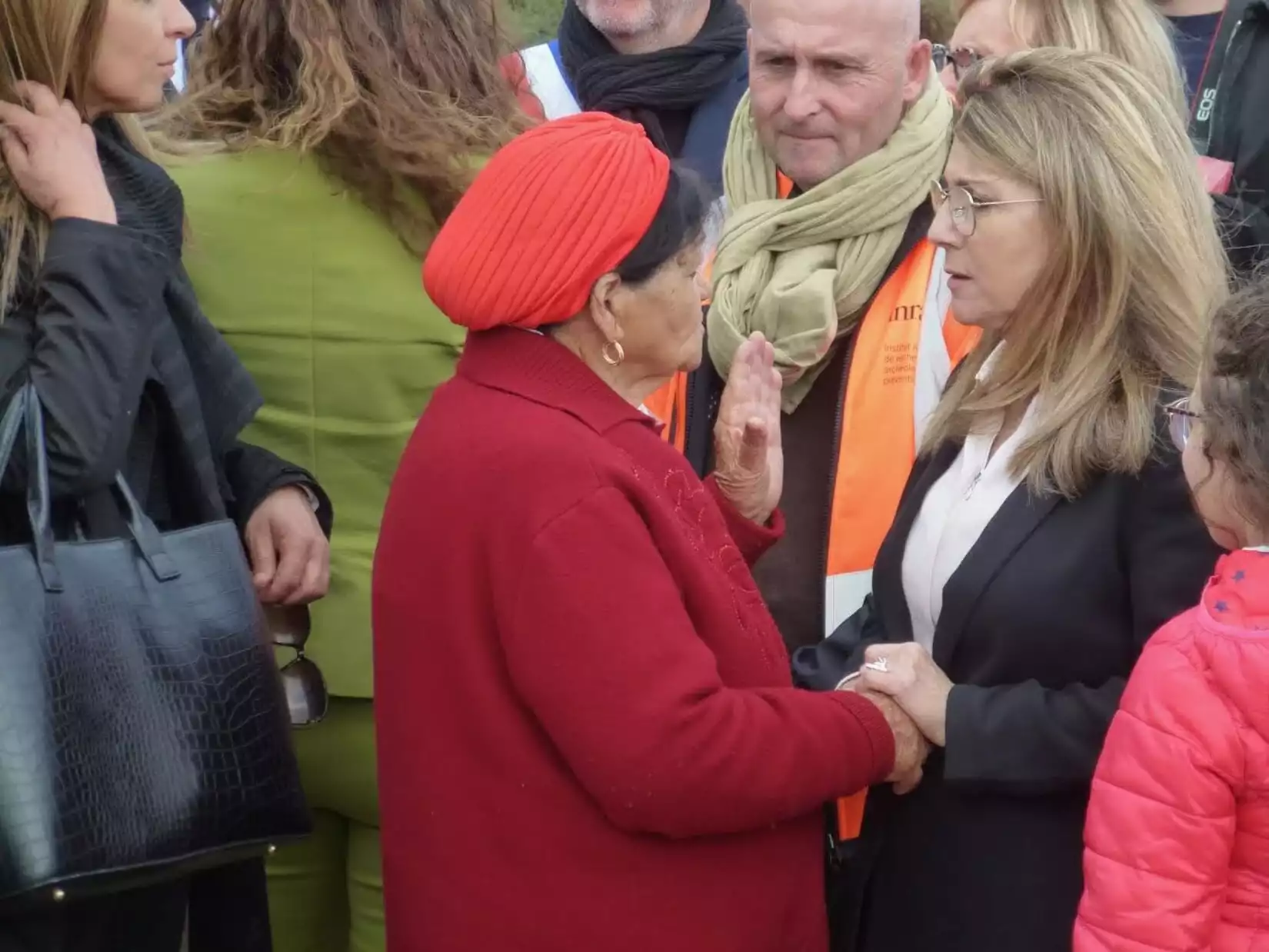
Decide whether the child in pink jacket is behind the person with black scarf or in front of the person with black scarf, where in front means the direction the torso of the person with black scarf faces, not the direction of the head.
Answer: in front

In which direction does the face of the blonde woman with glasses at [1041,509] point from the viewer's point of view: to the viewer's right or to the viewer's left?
to the viewer's left

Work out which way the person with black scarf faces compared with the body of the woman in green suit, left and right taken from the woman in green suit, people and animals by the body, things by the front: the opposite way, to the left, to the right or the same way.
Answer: the opposite way

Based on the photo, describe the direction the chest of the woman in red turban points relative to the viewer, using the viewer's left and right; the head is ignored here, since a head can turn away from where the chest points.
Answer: facing to the right of the viewer

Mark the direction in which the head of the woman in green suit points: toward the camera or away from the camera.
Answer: away from the camera

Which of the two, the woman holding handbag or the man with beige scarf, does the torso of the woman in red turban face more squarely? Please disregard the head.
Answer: the man with beige scarf

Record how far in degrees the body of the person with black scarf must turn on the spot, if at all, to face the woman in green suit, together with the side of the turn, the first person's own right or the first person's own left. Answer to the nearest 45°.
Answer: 0° — they already face them

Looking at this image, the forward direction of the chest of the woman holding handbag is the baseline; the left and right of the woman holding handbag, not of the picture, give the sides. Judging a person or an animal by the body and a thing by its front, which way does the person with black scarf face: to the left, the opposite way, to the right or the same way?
to the right

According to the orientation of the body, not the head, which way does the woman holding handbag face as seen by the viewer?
to the viewer's right

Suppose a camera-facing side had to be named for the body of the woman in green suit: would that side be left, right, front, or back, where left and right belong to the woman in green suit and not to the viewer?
back

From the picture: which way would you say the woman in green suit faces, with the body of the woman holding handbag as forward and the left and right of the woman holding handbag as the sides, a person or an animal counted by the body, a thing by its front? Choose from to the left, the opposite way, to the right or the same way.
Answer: to the left

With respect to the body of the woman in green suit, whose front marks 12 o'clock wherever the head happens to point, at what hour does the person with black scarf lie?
The person with black scarf is roughly at 1 o'clock from the woman in green suit.

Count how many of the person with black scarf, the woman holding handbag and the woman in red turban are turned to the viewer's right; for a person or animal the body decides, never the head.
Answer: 2

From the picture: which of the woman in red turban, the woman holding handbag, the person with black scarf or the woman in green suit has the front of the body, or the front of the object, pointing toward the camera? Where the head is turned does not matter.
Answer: the person with black scarf

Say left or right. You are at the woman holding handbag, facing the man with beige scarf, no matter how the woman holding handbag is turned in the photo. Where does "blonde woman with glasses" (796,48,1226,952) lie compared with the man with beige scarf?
right
